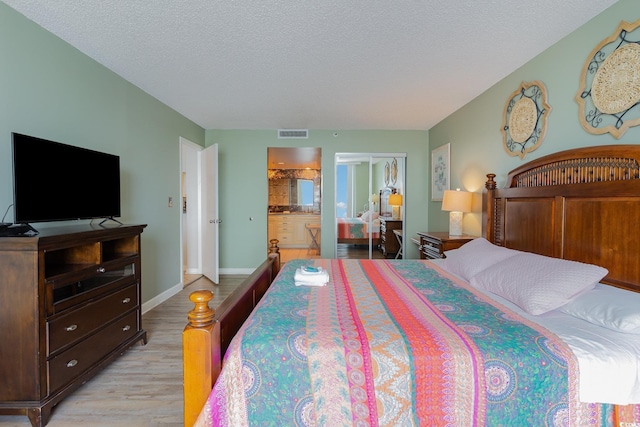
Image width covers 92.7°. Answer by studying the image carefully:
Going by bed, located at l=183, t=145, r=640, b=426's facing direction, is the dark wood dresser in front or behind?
in front

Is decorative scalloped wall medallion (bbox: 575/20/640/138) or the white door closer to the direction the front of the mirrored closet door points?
the decorative scalloped wall medallion

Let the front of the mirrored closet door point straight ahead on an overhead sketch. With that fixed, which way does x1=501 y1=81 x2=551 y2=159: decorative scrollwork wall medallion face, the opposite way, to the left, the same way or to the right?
to the right

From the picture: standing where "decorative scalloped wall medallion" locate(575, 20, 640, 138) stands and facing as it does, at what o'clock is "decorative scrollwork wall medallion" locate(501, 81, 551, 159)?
"decorative scrollwork wall medallion" locate(501, 81, 551, 159) is roughly at 3 o'clock from "decorative scalloped wall medallion" locate(575, 20, 640, 138).

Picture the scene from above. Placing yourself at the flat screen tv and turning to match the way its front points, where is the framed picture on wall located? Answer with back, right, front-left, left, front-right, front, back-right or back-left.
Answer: front-left

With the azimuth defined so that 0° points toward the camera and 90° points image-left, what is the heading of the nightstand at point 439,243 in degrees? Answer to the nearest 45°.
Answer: approximately 45°

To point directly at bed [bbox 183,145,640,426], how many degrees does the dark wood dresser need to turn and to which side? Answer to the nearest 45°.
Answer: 0° — it already faces it

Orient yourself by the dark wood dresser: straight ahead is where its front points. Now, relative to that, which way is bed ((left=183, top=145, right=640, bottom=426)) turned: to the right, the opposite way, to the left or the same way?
the opposite way

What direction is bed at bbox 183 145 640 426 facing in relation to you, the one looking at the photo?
facing to the left of the viewer

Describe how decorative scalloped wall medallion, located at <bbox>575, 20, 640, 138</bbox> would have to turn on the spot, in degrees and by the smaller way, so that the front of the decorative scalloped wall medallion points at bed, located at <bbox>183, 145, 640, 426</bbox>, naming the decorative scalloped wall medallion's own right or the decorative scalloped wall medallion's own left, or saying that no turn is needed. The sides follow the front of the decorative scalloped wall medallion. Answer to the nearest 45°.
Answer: approximately 45° to the decorative scalloped wall medallion's own left

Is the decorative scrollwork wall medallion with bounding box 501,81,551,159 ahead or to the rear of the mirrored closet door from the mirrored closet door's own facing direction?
ahead

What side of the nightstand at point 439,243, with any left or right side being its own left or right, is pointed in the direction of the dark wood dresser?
front

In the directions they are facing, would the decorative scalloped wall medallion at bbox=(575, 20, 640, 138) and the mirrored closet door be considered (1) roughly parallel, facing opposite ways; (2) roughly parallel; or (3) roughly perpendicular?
roughly perpendicular

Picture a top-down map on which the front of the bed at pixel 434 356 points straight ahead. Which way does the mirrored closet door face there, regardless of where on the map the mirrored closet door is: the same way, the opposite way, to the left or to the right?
to the left

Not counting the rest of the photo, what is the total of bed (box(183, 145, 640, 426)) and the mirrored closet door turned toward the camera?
1

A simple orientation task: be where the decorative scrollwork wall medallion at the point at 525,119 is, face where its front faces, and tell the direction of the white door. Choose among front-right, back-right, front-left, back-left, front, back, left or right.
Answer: front-right
